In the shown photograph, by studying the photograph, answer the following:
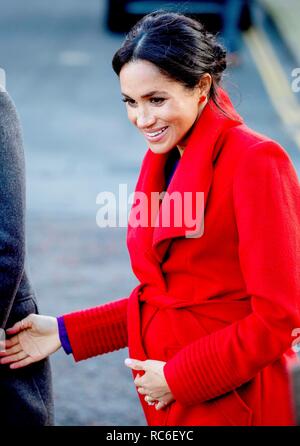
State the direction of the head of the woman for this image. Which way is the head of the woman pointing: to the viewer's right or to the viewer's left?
to the viewer's left

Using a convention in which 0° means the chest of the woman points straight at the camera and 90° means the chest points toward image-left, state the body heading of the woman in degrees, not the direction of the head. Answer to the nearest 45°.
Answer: approximately 45°

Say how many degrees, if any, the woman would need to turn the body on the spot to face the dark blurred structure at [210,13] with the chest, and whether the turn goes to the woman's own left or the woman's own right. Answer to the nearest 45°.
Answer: approximately 135° to the woman's own right
